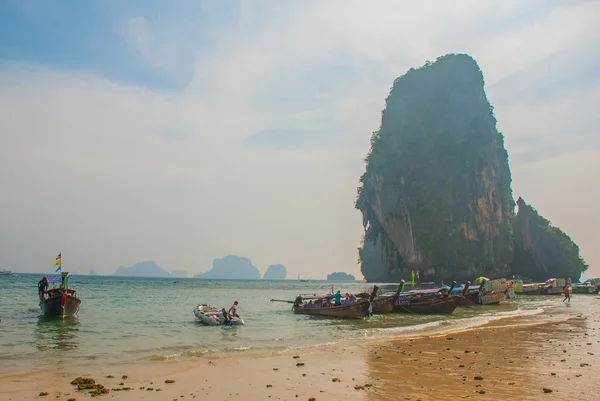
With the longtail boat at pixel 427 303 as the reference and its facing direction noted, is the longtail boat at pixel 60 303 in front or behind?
behind

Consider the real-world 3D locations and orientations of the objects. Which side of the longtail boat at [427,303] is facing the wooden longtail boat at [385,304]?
back

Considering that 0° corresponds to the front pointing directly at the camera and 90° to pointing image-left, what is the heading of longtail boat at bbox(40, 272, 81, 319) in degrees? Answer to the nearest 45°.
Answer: approximately 0°

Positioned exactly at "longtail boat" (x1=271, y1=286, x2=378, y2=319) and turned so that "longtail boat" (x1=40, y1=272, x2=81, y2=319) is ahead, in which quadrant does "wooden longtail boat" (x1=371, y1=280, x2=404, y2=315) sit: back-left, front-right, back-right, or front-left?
back-right

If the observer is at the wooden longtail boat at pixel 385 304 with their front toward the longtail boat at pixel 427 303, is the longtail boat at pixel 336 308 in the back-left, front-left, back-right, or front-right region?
back-right

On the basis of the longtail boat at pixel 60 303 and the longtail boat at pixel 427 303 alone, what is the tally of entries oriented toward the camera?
1

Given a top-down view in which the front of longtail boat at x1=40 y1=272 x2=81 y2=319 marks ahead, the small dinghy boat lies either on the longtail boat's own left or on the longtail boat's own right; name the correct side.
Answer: on the longtail boat's own left

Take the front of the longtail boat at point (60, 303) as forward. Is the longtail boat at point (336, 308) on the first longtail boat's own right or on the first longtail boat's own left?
on the first longtail boat's own left

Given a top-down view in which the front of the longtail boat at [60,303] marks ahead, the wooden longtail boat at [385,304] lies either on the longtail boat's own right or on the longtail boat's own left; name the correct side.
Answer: on the longtail boat's own left

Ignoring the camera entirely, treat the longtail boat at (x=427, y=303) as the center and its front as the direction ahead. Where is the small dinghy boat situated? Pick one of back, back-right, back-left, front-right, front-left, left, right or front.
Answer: back-right

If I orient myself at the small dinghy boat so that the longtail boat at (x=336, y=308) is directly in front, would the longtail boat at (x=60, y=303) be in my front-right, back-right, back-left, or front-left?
back-left

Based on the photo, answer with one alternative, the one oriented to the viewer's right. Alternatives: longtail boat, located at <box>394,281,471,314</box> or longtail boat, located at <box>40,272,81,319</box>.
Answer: longtail boat, located at <box>394,281,471,314</box>

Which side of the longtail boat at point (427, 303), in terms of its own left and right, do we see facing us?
right
